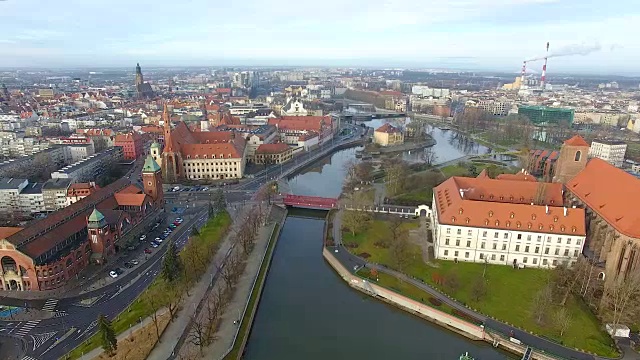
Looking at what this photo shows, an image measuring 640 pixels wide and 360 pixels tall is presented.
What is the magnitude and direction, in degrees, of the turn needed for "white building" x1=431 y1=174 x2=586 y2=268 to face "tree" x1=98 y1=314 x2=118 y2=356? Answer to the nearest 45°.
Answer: approximately 45° to its right

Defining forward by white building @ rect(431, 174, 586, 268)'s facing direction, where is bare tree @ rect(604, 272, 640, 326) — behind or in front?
in front

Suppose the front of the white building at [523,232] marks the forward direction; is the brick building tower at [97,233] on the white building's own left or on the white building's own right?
on the white building's own right

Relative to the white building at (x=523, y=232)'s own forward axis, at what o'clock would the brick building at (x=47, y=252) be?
The brick building is roughly at 2 o'clock from the white building.

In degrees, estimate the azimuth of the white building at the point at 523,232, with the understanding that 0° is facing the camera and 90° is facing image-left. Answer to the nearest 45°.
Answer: approximately 0°

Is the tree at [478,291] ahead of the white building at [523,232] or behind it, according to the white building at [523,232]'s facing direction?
ahead

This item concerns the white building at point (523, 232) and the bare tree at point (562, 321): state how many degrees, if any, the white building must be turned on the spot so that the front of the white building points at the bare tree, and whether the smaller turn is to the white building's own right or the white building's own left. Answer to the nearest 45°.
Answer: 0° — it already faces it
